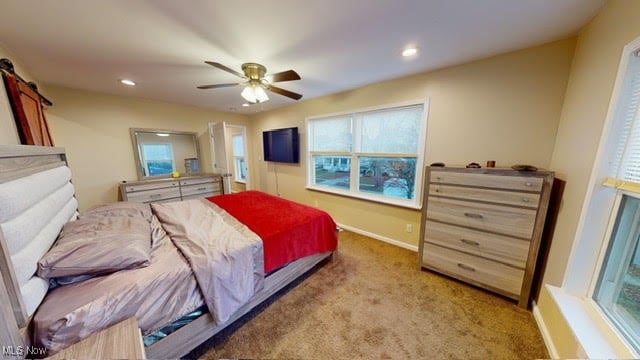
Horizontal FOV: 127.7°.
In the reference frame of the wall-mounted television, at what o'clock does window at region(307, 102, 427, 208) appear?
The window is roughly at 9 o'clock from the wall-mounted television.

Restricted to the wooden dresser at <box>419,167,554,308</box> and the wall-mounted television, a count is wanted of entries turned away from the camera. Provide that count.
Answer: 0

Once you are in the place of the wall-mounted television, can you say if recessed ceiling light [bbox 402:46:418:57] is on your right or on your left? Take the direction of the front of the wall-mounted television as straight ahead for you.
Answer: on your left

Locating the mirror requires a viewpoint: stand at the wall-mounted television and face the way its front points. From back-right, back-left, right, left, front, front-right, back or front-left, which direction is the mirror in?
front-right

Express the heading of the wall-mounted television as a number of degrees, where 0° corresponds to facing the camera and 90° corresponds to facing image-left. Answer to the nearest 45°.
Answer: approximately 45°

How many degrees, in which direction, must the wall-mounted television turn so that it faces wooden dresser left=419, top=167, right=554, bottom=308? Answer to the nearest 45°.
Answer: approximately 90° to its left

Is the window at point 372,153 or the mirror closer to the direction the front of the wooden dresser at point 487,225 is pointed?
the mirror

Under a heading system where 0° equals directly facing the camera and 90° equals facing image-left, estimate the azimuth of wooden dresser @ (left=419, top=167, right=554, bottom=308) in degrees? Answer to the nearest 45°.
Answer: approximately 45°

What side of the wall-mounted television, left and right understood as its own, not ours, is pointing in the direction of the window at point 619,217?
left

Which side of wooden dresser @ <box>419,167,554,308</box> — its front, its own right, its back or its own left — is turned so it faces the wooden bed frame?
front

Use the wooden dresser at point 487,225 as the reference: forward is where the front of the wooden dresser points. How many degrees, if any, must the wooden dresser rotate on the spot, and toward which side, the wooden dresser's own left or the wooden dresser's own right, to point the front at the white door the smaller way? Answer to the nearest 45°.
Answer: approximately 45° to the wooden dresser's own right

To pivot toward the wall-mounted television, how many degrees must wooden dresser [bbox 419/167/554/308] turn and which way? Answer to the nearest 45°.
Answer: approximately 45° to its right

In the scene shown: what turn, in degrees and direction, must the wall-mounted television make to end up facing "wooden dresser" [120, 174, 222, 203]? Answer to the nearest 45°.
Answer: approximately 45° to its right
